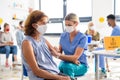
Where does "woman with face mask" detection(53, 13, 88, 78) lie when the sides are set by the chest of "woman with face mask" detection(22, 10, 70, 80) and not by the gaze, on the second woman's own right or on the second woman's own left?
on the second woman's own left

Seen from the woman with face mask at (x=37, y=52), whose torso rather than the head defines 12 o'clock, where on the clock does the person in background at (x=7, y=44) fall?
The person in background is roughly at 7 o'clock from the woman with face mask.

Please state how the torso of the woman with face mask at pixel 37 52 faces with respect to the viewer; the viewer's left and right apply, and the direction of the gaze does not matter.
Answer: facing the viewer and to the right of the viewer

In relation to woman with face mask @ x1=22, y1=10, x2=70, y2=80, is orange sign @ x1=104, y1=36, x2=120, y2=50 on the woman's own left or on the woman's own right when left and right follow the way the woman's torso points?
on the woman's own left

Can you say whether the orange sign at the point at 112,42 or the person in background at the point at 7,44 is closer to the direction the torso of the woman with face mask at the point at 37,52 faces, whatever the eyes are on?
the orange sign
